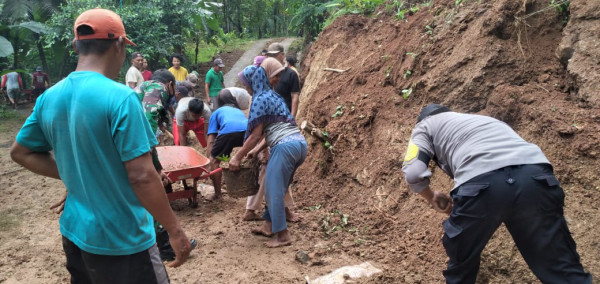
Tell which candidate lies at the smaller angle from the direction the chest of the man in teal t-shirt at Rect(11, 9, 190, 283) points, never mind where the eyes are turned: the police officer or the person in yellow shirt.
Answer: the person in yellow shirt

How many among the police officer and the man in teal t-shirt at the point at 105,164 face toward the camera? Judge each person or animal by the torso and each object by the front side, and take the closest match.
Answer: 0

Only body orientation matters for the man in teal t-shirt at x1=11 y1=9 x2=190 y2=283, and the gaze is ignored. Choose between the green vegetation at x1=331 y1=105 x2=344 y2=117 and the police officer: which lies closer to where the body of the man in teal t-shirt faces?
the green vegetation

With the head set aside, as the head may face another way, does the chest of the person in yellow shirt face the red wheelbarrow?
yes

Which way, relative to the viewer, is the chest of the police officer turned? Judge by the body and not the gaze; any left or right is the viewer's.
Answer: facing away from the viewer and to the left of the viewer

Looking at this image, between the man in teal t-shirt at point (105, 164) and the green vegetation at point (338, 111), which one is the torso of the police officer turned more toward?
the green vegetation

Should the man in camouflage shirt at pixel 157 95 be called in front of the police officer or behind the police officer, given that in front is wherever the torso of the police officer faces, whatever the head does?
in front

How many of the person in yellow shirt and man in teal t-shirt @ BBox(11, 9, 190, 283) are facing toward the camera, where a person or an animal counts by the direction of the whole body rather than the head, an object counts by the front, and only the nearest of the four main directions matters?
1

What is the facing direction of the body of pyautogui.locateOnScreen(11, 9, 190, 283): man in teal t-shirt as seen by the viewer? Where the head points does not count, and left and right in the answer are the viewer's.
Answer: facing away from the viewer and to the right of the viewer

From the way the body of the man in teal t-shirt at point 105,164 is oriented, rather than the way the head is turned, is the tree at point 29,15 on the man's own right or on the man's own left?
on the man's own left
